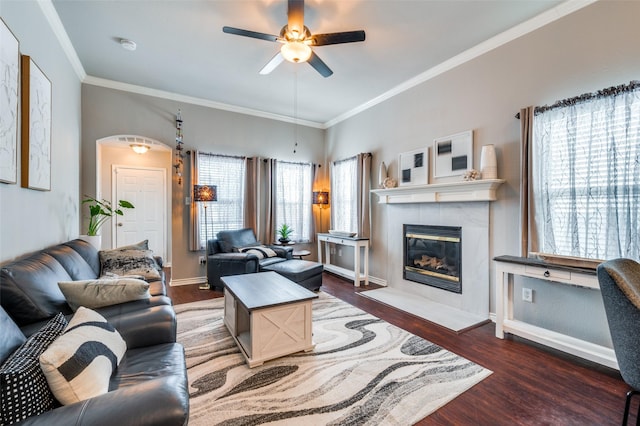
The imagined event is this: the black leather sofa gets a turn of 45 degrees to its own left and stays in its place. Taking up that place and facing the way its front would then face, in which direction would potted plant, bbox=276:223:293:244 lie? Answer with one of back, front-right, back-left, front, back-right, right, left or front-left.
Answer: front-left

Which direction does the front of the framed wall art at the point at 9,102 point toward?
to the viewer's right

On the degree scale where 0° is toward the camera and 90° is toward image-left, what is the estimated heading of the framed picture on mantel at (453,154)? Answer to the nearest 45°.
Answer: approximately 45°

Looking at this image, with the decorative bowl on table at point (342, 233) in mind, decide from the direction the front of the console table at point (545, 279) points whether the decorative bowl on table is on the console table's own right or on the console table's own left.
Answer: on the console table's own right

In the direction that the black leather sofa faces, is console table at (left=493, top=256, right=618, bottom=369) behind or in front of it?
in front

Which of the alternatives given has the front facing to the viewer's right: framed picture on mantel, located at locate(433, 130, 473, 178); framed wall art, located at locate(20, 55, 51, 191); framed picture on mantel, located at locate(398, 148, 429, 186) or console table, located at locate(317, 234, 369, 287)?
the framed wall art

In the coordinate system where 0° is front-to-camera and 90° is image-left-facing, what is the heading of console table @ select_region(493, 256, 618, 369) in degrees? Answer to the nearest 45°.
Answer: approximately 45°

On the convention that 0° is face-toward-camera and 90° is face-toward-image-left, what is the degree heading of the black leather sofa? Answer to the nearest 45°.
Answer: approximately 315°

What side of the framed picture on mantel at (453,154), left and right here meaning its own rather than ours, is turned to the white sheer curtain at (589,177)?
left

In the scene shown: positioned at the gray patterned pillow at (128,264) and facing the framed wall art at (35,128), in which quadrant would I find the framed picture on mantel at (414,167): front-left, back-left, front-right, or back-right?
back-left

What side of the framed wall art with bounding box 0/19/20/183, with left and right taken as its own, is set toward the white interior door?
left

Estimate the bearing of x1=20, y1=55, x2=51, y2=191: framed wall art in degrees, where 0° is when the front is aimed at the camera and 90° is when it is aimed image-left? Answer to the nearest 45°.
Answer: approximately 270°

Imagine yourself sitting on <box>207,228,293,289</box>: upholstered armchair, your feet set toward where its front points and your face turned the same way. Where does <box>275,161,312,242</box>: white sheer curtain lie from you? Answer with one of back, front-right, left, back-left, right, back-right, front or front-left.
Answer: left
